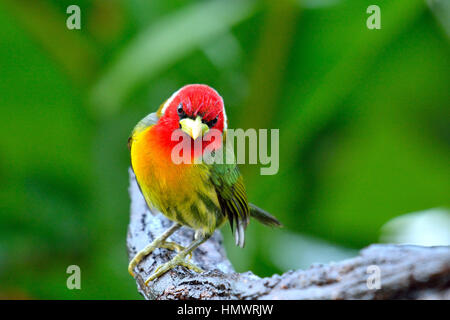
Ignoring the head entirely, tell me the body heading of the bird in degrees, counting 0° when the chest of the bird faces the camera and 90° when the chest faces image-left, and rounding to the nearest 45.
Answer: approximately 45°
